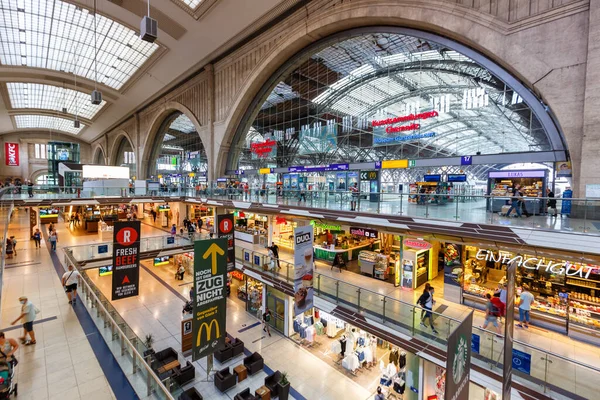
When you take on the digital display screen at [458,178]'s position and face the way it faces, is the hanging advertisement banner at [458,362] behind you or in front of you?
in front

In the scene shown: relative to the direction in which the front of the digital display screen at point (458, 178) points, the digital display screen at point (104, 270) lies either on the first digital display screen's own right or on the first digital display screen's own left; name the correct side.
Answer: on the first digital display screen's own right

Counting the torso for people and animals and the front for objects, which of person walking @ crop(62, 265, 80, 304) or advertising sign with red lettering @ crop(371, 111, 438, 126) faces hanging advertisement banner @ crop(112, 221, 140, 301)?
the advertising sign with red lettering

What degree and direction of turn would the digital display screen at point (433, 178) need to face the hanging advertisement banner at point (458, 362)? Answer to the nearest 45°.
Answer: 0° — it already faces it

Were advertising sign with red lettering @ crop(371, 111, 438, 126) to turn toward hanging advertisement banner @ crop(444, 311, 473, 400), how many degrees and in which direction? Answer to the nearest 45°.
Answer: approximately 45° to its left

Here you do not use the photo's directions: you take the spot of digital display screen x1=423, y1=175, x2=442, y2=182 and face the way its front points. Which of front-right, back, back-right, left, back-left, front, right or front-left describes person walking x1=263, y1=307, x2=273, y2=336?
front-right

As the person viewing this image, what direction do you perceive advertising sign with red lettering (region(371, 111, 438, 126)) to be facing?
facing the viewer and to the left of the viewer

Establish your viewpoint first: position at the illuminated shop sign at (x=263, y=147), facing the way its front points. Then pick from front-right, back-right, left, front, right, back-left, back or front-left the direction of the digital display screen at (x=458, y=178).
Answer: front-left

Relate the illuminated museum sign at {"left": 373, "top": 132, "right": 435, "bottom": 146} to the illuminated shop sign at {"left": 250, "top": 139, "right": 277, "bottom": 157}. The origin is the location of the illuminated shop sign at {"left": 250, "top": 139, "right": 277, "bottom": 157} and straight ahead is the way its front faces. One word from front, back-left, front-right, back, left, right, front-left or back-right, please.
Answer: front-left

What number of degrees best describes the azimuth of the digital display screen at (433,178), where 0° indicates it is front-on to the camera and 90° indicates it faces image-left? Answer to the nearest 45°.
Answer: approximately 0°

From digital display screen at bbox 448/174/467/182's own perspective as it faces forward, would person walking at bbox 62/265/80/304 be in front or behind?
in front

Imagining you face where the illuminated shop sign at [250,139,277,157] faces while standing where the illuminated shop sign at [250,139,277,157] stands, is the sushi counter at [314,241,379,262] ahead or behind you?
ahead

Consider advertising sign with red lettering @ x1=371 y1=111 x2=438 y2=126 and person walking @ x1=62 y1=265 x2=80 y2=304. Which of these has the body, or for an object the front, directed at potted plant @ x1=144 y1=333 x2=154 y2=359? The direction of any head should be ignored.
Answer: the advertising sign with red lettering

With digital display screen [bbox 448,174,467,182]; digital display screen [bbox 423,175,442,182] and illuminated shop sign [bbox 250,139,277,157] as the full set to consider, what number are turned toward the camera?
3

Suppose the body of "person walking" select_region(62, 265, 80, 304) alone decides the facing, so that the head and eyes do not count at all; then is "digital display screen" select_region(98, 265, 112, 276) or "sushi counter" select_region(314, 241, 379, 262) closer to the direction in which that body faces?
the digital display screen

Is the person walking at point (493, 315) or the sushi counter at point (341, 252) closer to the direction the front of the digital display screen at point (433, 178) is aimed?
the person walking

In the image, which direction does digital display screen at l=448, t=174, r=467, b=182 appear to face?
toward the camera
